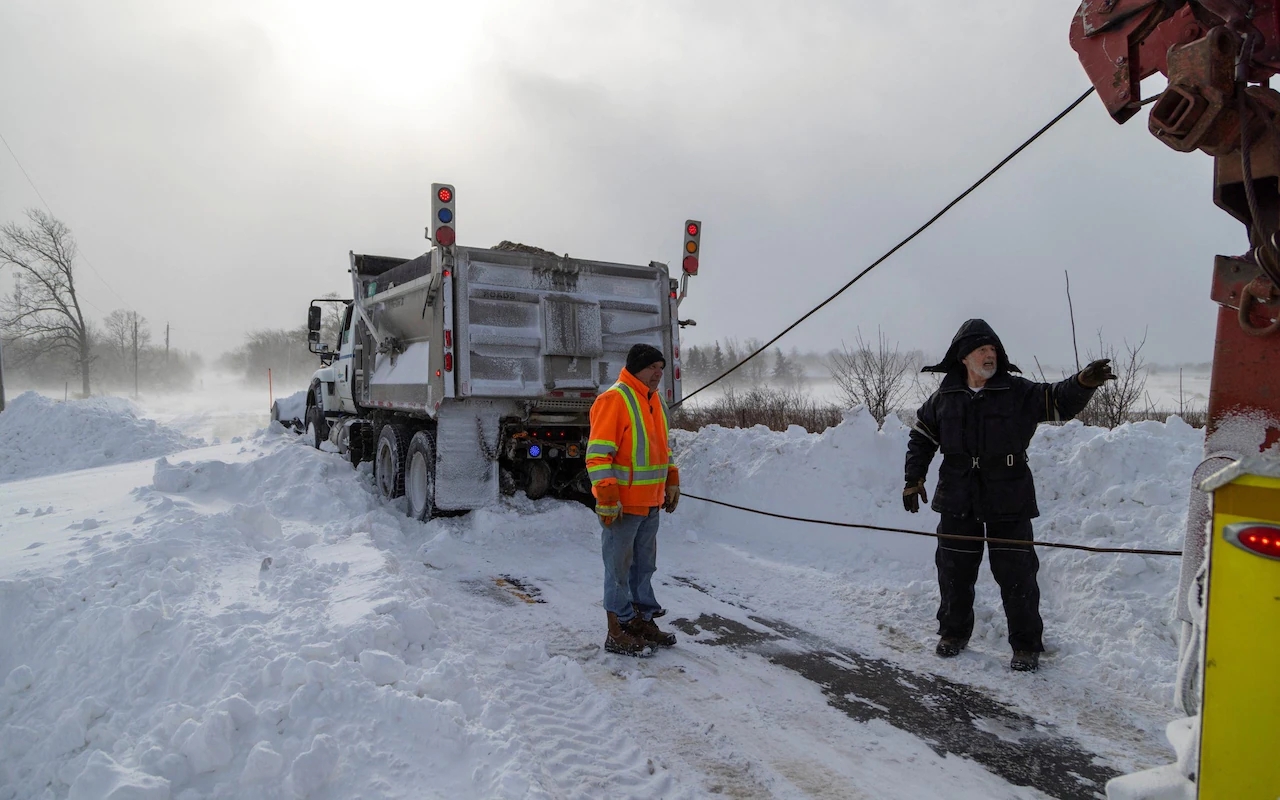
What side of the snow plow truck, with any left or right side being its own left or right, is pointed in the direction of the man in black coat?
back

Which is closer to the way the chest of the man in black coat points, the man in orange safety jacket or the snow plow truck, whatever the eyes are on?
the man in orange safety jacket

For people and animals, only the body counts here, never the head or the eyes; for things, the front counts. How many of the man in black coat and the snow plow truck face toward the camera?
1

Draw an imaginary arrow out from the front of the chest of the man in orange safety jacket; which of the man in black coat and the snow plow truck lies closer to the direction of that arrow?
the man in black coat

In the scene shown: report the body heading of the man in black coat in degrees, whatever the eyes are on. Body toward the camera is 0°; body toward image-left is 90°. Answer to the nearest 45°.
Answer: approximately 0°

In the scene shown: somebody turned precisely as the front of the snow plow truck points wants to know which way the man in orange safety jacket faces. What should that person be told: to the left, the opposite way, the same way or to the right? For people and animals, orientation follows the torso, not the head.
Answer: the opposite way

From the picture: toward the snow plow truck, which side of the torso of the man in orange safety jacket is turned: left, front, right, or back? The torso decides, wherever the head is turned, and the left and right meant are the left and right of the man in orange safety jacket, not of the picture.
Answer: back

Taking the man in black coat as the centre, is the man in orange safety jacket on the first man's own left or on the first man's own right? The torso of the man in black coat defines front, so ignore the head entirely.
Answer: on the first man's own right

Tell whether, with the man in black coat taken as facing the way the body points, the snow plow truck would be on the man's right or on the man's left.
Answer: on the man's right

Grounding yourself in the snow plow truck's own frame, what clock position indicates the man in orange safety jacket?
The man in orange safety jacket is roughly at 7 o'clock from the snow plow truck.

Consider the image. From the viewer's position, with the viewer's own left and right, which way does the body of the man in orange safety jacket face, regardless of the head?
facing the viewer and to the right of the viewer
